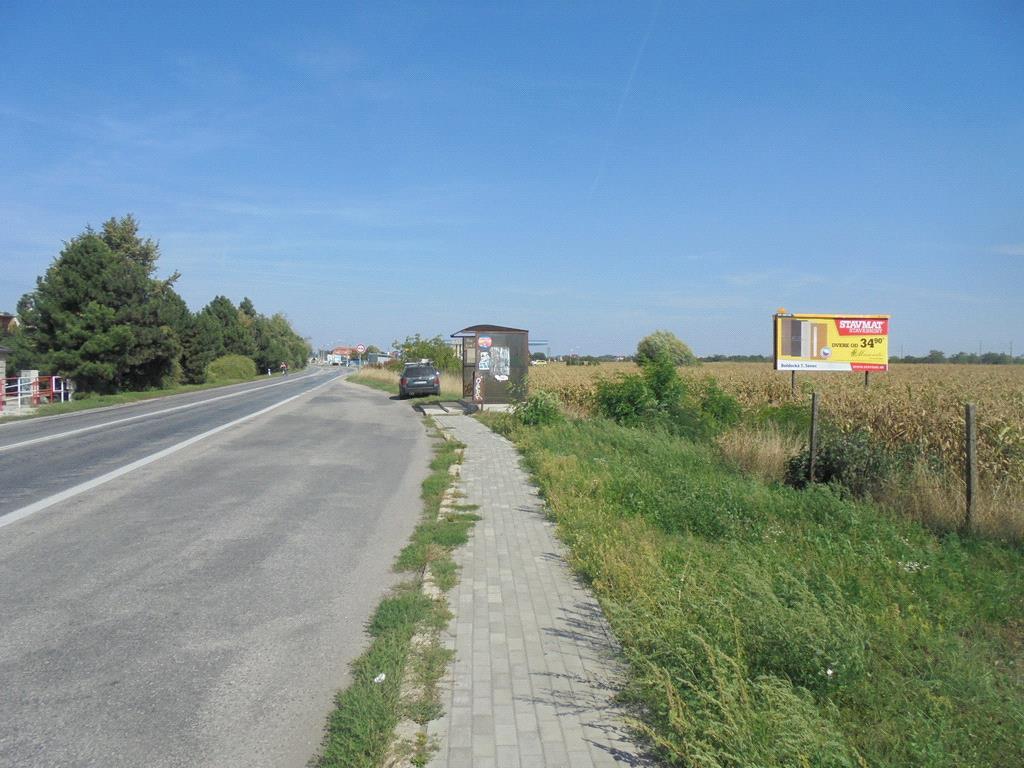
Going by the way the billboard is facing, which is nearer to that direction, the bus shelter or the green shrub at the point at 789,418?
the green shrub

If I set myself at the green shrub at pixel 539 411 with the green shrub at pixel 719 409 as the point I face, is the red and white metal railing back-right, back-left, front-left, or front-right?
back-left

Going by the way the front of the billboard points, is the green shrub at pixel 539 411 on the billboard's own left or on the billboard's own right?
on the billboard's own right

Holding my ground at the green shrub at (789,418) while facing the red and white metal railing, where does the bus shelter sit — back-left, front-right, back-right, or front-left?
front-right

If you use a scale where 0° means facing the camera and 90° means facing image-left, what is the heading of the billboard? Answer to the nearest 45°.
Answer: approximately 0°

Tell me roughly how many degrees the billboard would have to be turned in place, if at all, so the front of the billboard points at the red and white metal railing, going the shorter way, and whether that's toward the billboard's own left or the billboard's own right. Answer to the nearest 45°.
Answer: approximately 90° to the billboard's own right

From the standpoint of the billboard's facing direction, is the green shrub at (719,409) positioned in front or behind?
in front

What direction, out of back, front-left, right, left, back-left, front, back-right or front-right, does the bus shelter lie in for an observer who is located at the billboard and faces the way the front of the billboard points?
right

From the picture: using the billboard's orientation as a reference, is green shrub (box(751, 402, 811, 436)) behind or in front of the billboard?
in front

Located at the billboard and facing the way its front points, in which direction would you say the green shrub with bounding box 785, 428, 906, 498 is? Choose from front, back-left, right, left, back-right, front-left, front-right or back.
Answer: front

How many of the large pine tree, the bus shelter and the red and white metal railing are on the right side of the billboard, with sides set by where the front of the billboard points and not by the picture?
3
